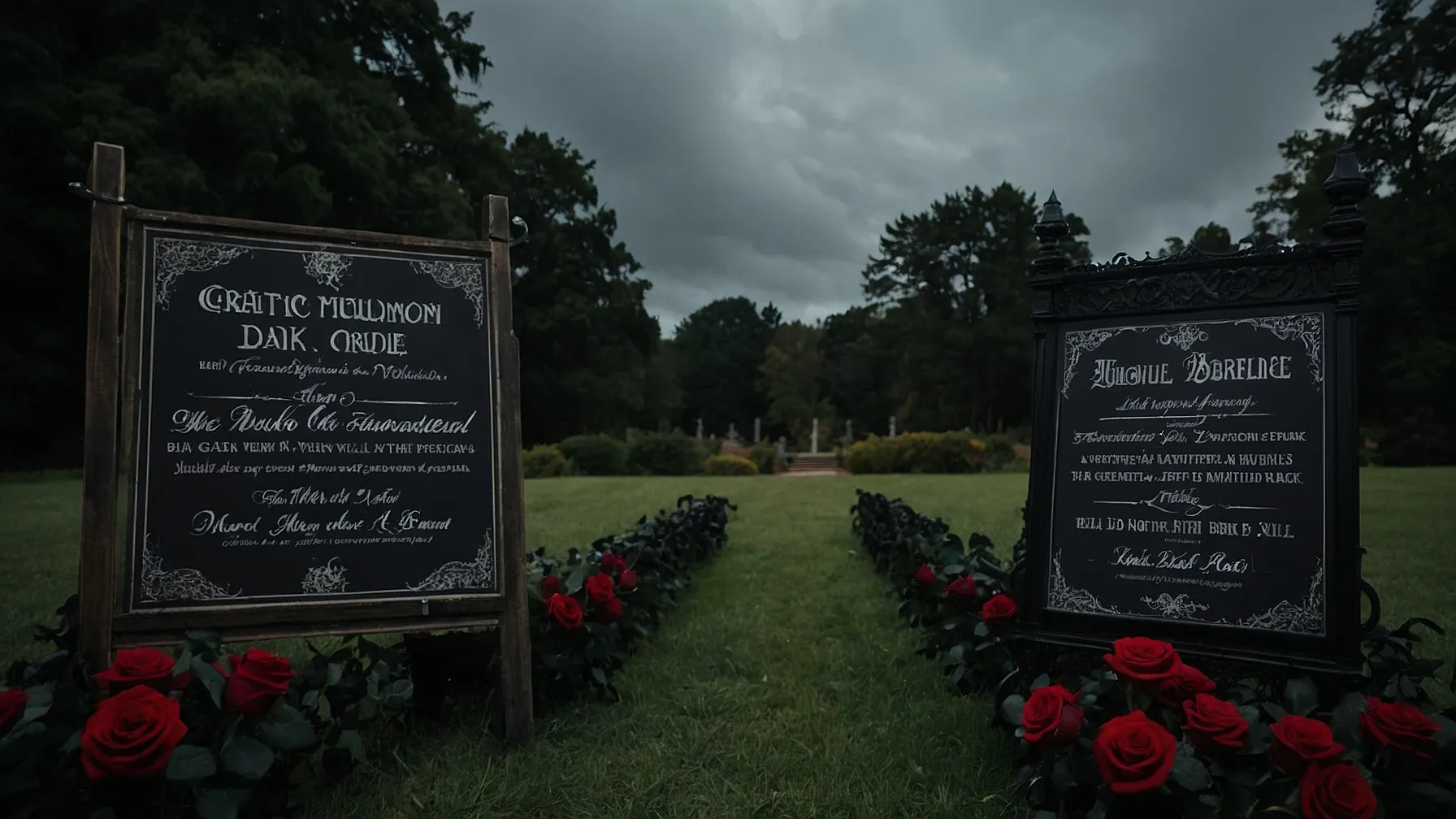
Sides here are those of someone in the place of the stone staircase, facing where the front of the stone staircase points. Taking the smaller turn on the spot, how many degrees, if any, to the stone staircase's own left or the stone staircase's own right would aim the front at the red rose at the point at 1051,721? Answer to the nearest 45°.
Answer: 0° — it already faces it

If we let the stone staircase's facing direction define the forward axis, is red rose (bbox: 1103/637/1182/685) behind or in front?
in front

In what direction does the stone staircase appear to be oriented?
toward the camera

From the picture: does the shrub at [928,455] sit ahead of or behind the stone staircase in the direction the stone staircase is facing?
ahead

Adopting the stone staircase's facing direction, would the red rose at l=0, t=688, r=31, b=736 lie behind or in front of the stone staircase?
in front

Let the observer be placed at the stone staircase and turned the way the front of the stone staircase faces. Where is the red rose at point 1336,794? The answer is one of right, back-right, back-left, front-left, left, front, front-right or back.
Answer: front

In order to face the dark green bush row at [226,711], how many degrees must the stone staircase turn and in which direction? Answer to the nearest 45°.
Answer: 0° — it already faces it

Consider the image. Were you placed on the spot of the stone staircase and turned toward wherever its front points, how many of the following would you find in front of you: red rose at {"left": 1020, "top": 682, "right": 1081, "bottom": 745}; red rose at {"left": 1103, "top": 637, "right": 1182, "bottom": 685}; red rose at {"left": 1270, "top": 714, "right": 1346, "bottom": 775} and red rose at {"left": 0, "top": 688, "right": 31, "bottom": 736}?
4

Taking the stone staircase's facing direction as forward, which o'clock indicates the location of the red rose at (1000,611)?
The red rose is roughly at 12 o'clock from the stone staircase.

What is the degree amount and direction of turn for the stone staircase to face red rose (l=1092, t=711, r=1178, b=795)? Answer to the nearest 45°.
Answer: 0° — it already faces it

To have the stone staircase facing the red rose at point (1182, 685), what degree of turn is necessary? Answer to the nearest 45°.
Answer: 0° — it already faces it

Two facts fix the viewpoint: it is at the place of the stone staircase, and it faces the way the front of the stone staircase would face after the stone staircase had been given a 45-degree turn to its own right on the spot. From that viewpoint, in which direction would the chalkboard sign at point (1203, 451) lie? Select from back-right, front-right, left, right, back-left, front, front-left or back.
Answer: front-left

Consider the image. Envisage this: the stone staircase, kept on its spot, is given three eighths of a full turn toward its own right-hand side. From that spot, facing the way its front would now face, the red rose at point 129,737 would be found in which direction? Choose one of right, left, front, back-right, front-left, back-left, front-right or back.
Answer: back-left

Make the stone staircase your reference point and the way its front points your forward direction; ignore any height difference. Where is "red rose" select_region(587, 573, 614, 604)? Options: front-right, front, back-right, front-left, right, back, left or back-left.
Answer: front

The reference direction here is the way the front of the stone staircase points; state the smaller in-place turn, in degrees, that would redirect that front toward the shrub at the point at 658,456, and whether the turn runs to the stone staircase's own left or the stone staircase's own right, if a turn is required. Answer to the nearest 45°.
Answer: approximately 45° to the stone staircase's own right
